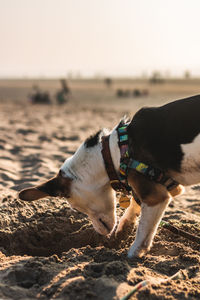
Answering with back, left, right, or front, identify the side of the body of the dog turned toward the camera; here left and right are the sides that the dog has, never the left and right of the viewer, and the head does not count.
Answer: left
